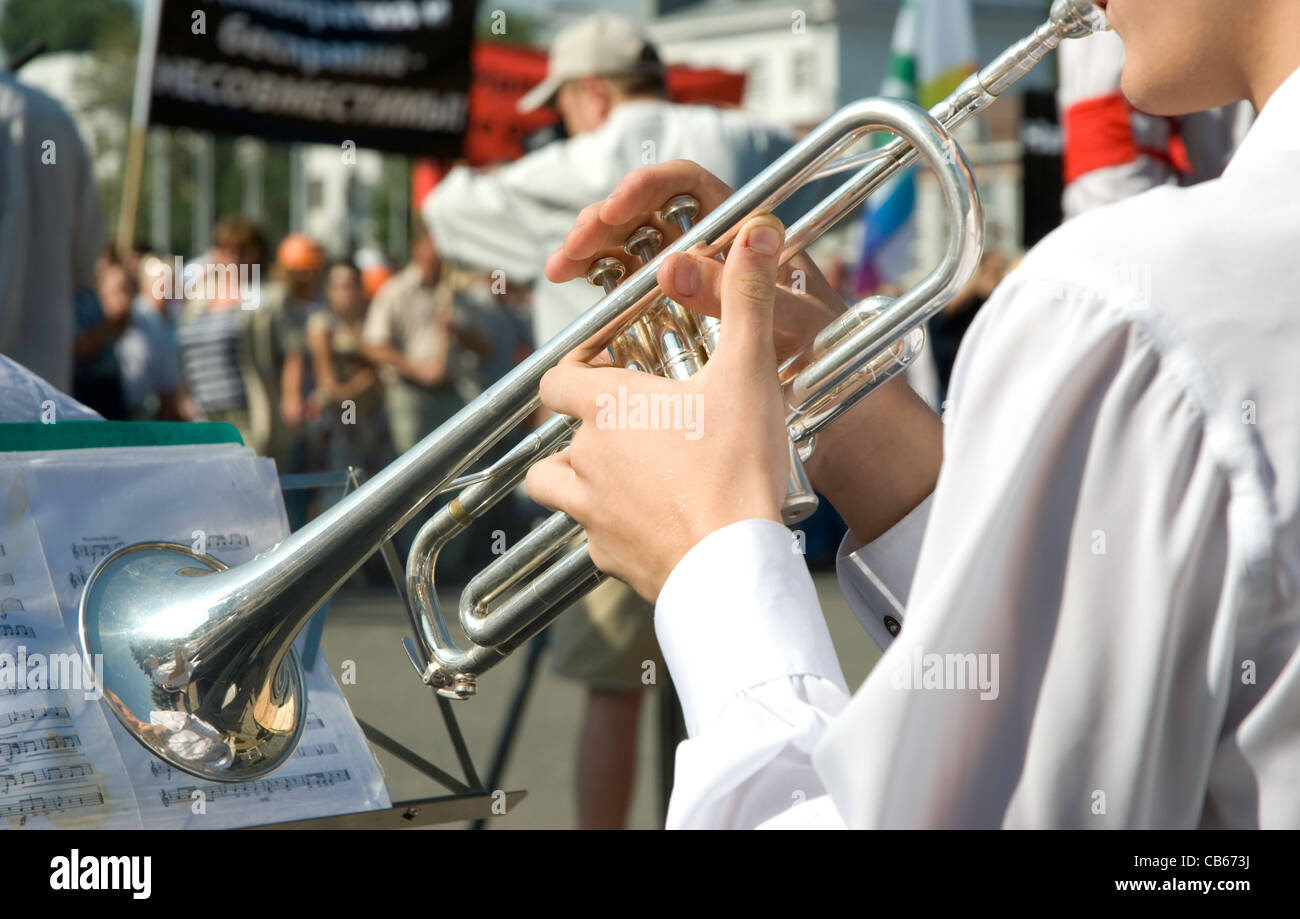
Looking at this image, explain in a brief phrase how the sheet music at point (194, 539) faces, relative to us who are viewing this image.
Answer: facing the viewer

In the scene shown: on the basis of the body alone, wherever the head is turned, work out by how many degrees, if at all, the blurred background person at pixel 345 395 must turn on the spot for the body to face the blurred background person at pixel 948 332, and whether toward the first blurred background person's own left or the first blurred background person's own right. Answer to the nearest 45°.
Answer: approximately 90° to the first blurred background person's own left

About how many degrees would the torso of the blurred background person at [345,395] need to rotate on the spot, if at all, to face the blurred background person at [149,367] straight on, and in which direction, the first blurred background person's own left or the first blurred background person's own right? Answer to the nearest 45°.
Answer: approximately 90° to the first blurred background person's own right

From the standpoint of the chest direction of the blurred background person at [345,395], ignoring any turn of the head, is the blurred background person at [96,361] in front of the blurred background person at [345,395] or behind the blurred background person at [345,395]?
in front
